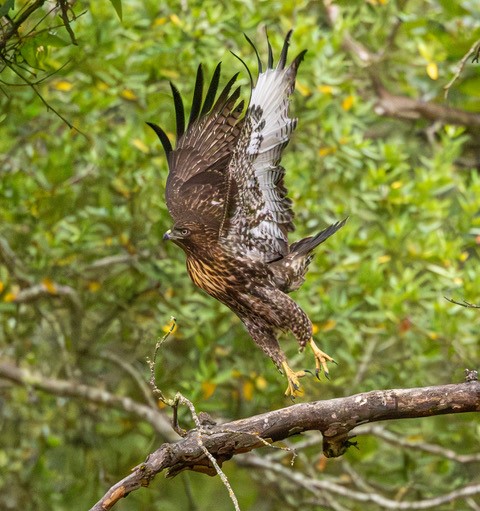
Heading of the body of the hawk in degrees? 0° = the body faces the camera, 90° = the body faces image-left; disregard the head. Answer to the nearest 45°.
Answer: approximately 90°
